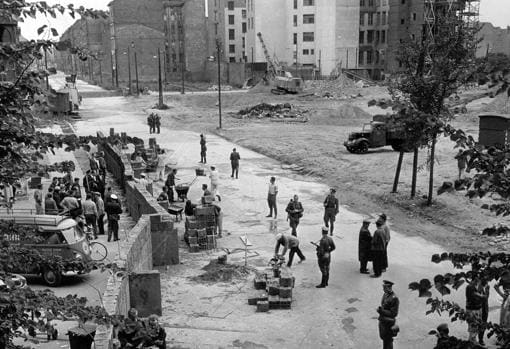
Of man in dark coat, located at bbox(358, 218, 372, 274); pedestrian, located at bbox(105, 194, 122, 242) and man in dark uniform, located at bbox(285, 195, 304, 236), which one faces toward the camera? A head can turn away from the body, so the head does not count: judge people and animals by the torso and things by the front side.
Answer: man in dark uniform, located at bbox(285, 195, 304, 236)

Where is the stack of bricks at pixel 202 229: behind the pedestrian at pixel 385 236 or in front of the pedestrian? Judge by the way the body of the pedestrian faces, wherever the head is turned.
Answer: in front

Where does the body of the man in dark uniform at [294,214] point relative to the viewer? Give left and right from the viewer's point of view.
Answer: facing the viewer

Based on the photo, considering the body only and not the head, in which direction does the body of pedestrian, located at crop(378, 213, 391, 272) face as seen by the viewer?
to the viewer's left

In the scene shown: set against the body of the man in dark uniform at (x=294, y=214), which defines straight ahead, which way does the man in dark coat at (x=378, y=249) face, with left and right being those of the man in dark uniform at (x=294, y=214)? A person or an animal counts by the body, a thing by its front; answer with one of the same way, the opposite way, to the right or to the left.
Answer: to the right

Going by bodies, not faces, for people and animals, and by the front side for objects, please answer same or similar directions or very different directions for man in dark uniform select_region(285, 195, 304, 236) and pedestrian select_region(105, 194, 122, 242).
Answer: very different directions

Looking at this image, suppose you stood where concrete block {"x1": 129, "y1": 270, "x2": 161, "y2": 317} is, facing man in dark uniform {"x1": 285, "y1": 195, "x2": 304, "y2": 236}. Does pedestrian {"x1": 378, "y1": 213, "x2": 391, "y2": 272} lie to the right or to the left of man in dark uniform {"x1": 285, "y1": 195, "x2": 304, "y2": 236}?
right

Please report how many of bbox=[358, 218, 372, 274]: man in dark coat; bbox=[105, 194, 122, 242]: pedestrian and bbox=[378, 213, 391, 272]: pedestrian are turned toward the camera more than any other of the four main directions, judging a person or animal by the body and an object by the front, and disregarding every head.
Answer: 0

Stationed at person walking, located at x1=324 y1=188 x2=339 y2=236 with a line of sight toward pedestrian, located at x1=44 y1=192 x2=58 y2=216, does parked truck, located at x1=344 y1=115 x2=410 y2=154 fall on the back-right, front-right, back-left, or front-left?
back-right

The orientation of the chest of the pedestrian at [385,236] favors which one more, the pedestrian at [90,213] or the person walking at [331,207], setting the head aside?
the pedestrian

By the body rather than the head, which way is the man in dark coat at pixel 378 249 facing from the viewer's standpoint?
to the viewer's left
